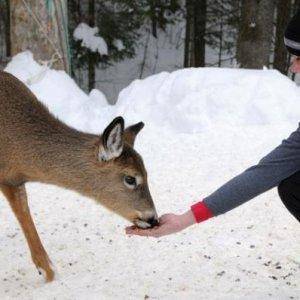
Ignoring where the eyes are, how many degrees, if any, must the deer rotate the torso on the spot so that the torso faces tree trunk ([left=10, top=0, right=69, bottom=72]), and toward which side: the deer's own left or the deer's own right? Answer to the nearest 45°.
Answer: approximately 90° to the deer's own left

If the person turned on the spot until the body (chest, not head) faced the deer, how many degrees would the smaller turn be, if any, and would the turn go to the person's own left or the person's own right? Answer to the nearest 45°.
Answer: approximately 45° to the person's own right

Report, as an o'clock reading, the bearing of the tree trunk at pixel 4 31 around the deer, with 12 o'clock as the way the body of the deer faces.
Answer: The tree trunk is roughly at 9 o'clock from the deer.

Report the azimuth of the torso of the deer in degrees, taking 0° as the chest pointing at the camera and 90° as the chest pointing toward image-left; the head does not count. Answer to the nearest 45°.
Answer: approximately 270°

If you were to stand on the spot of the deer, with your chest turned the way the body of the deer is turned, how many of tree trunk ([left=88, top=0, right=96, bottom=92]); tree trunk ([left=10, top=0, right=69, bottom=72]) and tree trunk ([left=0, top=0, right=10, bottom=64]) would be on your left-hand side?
3

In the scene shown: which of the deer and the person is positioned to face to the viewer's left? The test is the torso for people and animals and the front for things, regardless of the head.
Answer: the person

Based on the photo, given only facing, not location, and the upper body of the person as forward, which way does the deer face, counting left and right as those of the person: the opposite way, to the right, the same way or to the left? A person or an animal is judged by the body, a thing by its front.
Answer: the opposite way

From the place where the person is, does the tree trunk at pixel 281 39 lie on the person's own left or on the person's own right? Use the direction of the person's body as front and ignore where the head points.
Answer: on the person's own right

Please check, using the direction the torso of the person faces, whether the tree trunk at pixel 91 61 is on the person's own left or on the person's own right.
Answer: on the person's own right

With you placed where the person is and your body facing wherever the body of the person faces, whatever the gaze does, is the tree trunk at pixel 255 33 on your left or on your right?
on your right

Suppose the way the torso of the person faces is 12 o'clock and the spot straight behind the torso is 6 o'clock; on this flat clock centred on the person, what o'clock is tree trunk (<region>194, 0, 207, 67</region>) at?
The tree trunk is roughly at 3 o'clock from the person.

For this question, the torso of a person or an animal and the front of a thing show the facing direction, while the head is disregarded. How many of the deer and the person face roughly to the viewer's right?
1

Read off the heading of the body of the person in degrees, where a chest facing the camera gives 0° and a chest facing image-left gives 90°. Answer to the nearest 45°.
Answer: approximately 90°

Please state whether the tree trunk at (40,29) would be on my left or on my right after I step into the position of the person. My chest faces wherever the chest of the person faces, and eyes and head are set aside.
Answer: on my right
